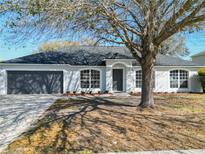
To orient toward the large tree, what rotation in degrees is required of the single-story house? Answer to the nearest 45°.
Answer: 0° — it already faces it

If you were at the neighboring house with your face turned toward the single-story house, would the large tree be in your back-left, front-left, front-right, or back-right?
front-left

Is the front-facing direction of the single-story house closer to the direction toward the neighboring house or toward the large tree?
the large tree

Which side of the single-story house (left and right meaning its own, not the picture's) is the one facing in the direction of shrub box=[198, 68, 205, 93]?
left

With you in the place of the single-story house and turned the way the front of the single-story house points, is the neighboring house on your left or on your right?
on your left

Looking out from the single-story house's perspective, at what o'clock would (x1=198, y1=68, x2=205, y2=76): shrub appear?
The shrub is roughly at 9 o'clock from the single-story house.

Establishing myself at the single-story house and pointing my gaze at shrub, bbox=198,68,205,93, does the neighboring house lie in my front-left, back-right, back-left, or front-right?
front-left

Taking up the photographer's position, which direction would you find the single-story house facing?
facing the viewer
